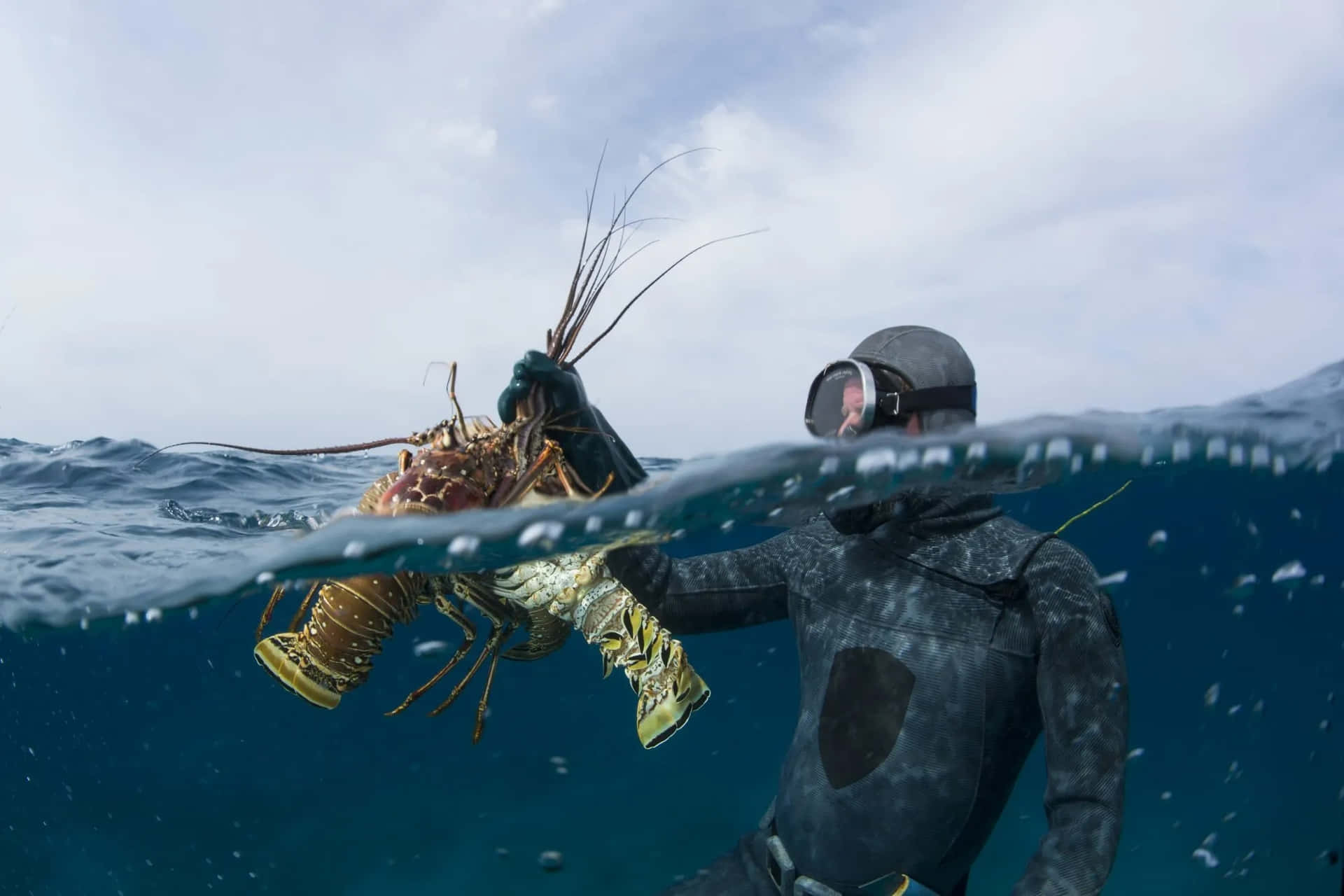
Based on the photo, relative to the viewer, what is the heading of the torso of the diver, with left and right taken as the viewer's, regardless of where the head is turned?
facing the viewer and to the left of the viewer
